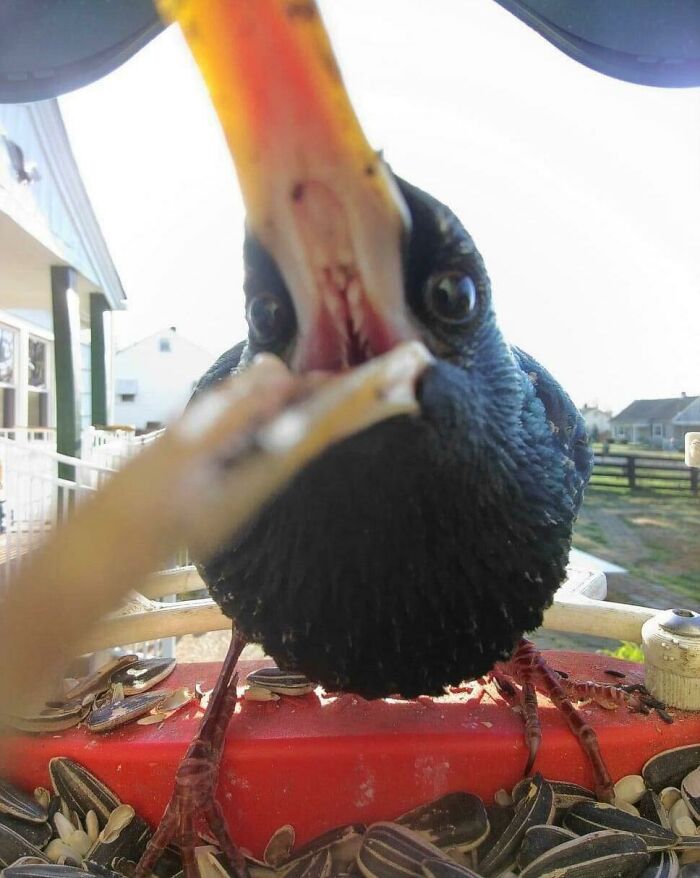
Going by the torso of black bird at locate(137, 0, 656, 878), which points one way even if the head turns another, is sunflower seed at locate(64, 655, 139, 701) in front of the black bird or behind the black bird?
behind

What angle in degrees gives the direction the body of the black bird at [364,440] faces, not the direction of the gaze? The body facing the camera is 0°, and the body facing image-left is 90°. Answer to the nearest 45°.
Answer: approximately 0°

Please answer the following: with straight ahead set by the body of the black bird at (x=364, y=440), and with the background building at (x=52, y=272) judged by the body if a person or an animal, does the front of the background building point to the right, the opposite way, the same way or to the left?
to the left

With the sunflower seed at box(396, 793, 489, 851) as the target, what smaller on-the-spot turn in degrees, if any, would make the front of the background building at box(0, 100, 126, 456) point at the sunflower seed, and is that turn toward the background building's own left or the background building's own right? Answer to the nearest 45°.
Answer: approximately 45° to the background building's own right

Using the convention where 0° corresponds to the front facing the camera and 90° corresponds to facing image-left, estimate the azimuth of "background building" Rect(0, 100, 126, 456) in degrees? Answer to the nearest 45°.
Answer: approximately 315°

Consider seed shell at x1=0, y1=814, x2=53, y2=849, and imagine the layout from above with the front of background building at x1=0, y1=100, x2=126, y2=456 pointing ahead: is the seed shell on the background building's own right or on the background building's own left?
on the background building's own right
